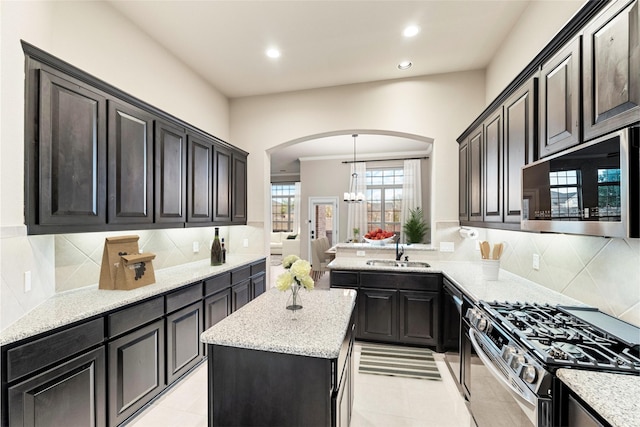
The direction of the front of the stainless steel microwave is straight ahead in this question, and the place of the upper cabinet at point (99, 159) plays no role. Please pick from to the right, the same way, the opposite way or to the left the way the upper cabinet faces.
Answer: the opposite way

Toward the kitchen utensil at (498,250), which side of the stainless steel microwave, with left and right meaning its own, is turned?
right

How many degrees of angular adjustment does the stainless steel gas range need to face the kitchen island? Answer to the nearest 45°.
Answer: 0° — it already faces it

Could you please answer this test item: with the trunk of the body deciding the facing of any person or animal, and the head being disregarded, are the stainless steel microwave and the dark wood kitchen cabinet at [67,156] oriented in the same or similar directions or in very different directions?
very different directions

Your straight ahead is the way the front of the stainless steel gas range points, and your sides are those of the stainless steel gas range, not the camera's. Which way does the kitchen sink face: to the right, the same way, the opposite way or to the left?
to the left

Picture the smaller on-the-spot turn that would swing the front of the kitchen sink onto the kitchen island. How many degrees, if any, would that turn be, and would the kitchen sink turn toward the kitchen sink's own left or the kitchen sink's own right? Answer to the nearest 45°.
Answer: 0° — it already faces it

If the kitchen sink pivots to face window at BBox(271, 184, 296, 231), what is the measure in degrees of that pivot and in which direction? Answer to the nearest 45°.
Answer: approximately 135° to its right

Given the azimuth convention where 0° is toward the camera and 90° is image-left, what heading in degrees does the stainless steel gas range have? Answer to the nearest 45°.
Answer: approximately 45°

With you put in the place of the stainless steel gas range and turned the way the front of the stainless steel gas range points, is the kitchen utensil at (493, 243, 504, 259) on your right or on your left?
on your right

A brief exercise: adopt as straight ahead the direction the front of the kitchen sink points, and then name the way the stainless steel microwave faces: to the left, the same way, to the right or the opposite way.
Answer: to the right
